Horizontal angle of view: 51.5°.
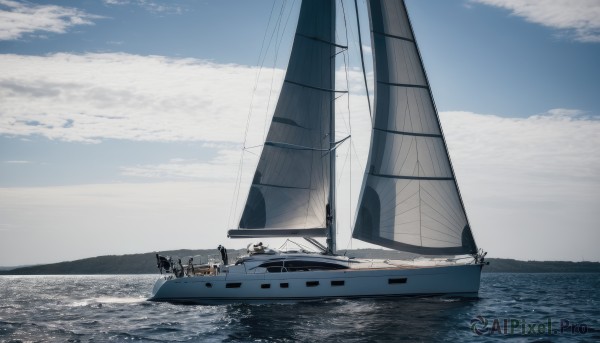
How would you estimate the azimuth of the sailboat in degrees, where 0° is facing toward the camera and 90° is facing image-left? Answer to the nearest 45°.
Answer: approximately 270°

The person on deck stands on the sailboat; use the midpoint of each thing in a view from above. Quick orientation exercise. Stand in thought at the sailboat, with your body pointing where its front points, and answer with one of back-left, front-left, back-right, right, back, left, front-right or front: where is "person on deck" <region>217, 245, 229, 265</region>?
back
